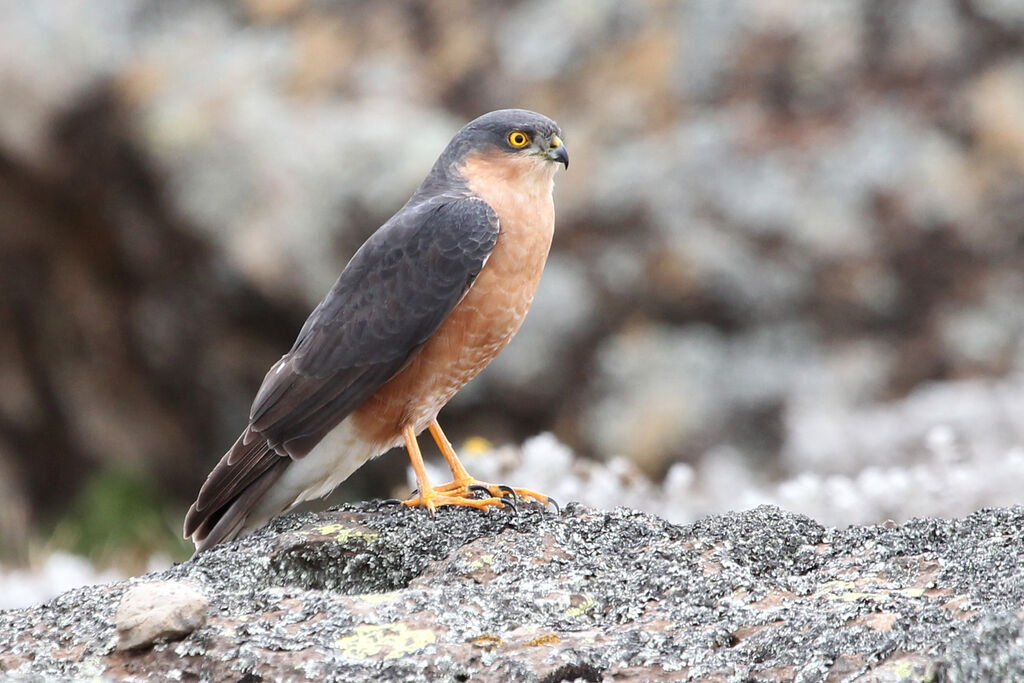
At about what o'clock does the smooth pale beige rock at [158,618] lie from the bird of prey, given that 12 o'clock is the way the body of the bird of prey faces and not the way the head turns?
The smooth pale beige rock is roughly at 4 o'clock from the bird of prey.

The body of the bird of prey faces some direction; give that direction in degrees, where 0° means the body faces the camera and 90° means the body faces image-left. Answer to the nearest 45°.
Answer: approximately 270°
